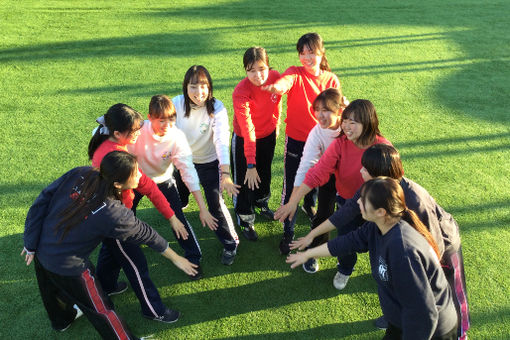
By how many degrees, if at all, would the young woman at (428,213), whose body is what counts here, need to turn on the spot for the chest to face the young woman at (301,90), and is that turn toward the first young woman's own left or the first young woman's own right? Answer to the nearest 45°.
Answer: approximately 45° to the first young woman's own right

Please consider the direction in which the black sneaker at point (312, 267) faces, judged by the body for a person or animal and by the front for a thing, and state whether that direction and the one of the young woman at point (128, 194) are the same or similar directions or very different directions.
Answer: very different directions

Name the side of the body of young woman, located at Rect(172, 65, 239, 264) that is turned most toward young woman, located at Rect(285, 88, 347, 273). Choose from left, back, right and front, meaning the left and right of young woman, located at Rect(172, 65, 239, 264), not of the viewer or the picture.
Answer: left

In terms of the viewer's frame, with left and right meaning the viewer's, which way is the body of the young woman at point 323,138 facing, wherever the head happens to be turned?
facing the viewer and to the left of the viewer

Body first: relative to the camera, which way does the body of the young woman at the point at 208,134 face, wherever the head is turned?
toward the camera

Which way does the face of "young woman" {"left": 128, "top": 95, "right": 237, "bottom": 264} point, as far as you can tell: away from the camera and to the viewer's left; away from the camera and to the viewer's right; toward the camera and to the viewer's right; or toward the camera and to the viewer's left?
toward the camera and to the viewer's right

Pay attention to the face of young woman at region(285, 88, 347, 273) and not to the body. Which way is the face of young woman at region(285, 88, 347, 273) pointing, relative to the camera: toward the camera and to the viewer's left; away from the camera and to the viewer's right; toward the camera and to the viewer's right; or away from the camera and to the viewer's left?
toward the camera and to the viewer's left

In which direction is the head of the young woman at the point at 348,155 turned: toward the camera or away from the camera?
toward the camera

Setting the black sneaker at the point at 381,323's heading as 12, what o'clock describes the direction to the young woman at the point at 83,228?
The young woman is roughly at 11 o'clock from the black sneaker.

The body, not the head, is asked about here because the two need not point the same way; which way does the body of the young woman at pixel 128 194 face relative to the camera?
to the viewer's right

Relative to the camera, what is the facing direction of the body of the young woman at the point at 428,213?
to the viewer's left
